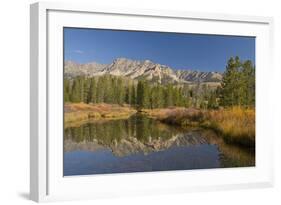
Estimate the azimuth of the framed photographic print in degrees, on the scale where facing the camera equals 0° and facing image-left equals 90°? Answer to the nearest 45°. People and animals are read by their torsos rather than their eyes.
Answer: approximately 315°
